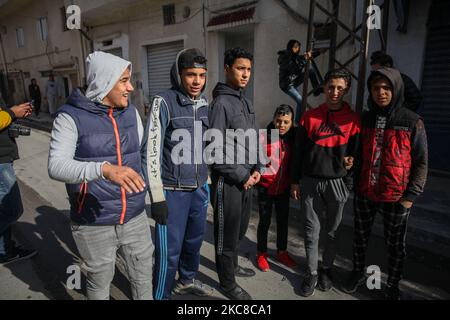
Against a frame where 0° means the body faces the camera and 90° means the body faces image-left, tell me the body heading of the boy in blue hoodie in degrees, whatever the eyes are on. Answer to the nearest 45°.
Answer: approximately 315°

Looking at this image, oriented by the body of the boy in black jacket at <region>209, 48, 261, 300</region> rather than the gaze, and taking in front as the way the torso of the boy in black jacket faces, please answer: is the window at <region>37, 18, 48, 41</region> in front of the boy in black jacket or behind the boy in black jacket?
behind

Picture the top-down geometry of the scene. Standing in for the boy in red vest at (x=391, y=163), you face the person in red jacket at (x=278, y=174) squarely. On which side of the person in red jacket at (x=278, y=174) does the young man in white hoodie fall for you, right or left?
left

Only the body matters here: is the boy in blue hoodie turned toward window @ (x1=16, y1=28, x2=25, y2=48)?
no

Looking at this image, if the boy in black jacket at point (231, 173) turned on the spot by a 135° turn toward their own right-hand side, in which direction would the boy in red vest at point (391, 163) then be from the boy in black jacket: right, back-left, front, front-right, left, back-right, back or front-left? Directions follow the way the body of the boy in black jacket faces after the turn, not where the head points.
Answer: back

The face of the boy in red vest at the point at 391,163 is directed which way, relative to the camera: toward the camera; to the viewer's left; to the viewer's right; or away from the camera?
toward the camera

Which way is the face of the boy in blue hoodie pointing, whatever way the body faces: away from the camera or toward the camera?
toward the camera

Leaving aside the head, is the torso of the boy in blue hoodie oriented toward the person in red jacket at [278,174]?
no

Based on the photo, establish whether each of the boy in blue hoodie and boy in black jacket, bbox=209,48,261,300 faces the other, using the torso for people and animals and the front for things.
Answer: no

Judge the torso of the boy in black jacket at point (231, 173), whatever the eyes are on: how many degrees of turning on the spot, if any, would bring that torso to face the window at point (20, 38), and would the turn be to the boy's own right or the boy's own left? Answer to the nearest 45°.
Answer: approximately 180°

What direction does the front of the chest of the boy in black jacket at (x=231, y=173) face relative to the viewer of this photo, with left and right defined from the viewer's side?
facing the viewer and to the right of the viewer
